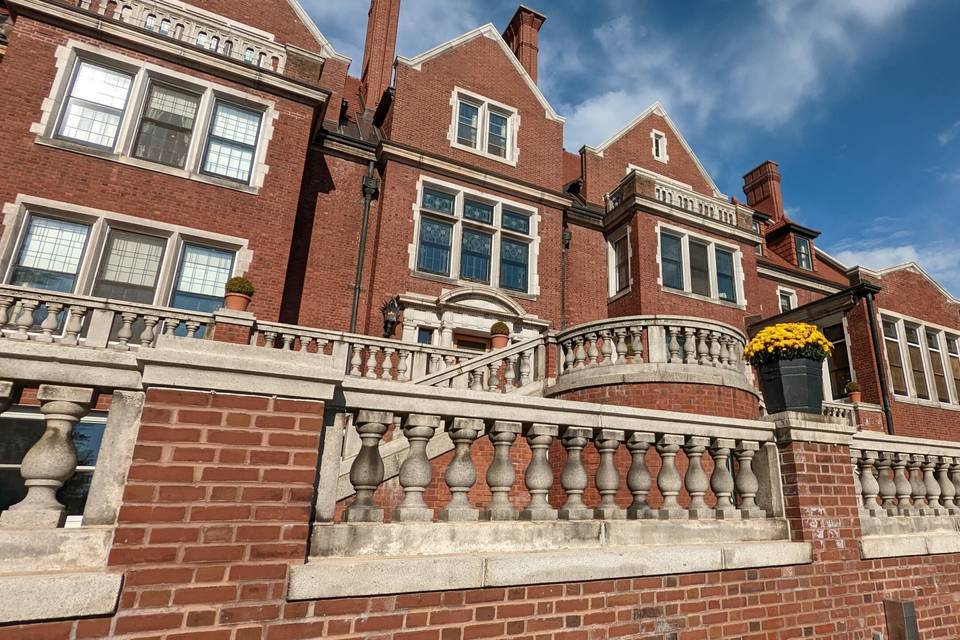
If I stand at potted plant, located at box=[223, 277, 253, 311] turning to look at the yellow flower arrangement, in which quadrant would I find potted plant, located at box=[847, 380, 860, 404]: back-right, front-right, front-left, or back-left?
front-left

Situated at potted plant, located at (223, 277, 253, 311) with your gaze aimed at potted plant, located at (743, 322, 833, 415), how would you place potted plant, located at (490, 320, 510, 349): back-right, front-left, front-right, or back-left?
front-left

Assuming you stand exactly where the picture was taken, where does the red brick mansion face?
facing the viewer and to the right of the viewer
